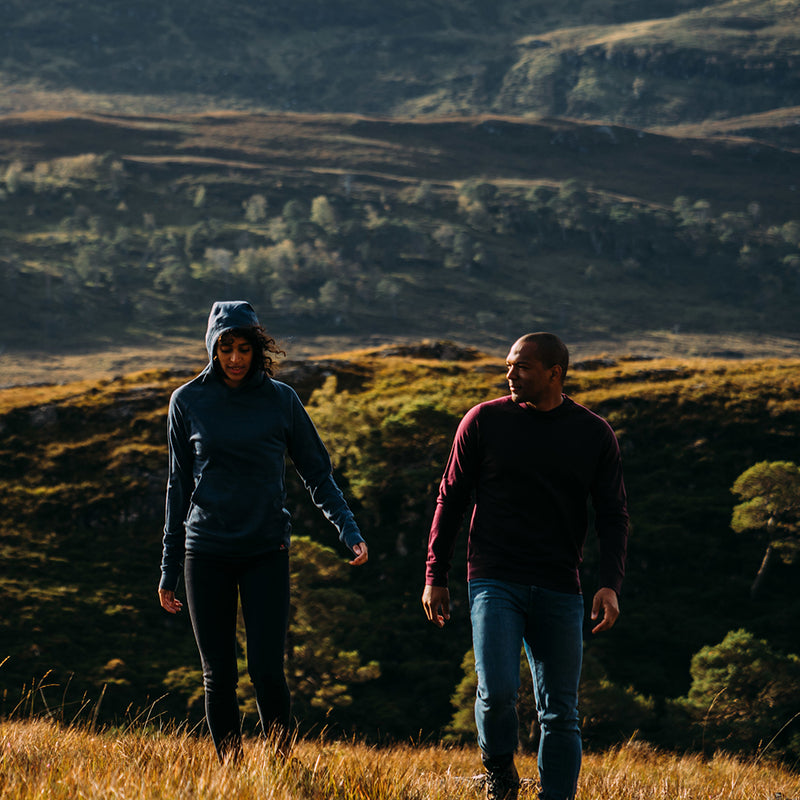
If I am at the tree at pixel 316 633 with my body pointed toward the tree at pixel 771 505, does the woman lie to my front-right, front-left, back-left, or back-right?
back-right

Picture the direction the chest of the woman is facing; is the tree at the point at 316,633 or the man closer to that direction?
the man

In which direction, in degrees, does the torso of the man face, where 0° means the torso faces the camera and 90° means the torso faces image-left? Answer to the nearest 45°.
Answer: approximately 0°

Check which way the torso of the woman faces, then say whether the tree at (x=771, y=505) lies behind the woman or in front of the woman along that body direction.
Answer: behind

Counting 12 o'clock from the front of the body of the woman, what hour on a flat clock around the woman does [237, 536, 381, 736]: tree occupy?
The tree is roughly at 6 o'clock from the woman.

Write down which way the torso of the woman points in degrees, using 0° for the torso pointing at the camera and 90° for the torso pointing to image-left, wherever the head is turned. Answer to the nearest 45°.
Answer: approximately 0°

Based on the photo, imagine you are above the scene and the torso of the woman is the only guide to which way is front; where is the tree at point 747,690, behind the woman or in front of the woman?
behind

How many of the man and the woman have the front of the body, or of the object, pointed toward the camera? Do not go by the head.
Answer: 2

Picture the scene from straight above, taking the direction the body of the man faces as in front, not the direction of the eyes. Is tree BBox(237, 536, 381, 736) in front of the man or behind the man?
behind
